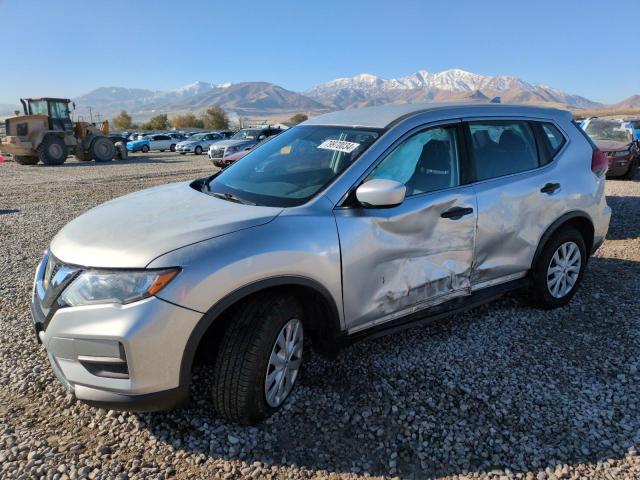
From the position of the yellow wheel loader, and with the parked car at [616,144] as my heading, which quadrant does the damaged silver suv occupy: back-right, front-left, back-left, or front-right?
front-right

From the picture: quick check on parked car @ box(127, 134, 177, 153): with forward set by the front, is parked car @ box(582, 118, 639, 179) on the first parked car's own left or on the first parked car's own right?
on the first parked car's own left

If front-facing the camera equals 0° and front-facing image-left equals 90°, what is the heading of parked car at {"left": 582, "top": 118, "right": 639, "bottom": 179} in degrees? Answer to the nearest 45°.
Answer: approximately 45°

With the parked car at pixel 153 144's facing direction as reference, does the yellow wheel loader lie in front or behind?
in front

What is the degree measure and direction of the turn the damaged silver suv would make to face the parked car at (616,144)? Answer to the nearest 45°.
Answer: approximately 180°

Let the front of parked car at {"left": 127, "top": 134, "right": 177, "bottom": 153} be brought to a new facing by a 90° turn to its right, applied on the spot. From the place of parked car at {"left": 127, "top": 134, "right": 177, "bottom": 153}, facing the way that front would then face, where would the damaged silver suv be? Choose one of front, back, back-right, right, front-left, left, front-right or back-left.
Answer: back-left

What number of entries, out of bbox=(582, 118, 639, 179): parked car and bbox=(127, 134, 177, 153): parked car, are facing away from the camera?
0

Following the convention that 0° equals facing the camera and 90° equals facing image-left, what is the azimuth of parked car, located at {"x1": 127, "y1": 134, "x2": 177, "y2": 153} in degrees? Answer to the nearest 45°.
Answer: approximately 45°

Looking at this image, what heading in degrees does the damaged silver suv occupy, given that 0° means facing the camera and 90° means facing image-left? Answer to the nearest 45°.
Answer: approximately 45°

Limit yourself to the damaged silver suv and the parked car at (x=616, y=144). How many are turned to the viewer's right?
0

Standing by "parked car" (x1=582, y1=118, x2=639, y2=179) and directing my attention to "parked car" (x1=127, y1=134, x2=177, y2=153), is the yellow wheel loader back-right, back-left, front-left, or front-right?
front-left
